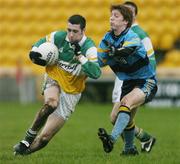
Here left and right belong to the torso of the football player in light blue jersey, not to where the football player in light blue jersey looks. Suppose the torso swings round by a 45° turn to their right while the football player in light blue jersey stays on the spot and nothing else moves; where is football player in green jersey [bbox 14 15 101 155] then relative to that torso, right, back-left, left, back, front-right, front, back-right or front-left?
front

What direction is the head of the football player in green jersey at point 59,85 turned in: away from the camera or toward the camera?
toward the camera

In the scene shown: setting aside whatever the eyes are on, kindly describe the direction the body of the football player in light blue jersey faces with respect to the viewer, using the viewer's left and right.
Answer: facing the viewer and to the left of the viewer
